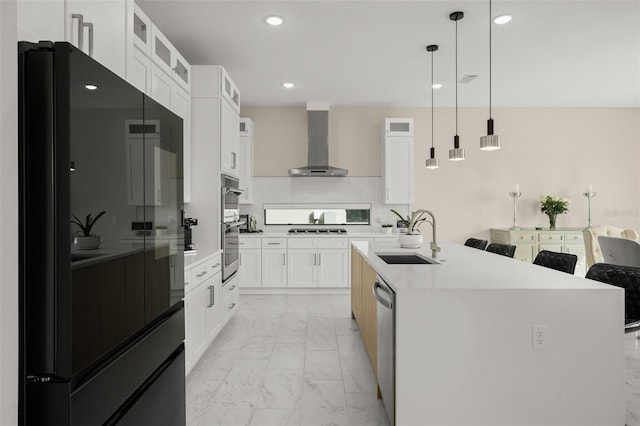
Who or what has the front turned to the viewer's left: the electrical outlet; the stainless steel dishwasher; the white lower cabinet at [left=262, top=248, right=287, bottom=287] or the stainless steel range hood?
the stainless steel dishwasher

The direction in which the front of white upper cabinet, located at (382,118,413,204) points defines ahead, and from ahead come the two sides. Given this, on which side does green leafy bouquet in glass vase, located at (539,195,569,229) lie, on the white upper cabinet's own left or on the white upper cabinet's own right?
on the white upper cabinet's own left

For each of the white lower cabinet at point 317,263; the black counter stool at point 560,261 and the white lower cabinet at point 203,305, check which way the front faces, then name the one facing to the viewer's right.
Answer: the white lower cabinet at point 203,305

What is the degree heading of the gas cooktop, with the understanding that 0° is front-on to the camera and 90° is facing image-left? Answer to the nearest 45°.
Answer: approximately 0°

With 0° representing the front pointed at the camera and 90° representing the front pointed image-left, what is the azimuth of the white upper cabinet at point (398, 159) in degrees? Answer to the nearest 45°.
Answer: approximately 0°

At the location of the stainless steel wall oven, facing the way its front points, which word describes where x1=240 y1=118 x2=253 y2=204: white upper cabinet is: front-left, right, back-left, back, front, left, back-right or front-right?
left

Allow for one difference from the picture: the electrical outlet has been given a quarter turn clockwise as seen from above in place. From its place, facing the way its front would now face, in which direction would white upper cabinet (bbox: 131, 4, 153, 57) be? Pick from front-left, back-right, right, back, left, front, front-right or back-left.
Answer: front

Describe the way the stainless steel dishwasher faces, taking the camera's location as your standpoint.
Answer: facing to the left of the viewer

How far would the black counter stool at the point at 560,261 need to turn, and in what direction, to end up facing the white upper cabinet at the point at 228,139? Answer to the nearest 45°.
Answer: approximately 45° to its right

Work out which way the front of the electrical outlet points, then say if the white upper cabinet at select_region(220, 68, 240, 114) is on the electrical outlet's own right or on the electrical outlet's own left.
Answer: on the electrical outlet's own right

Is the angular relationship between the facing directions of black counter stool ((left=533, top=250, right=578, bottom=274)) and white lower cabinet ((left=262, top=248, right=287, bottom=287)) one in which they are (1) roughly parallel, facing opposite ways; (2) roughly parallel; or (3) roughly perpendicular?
roughly perpendicular

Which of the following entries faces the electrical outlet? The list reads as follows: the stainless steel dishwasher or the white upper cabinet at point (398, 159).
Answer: the white upper cabinet

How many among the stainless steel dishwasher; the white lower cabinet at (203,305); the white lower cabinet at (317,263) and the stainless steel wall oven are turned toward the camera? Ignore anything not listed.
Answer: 1
